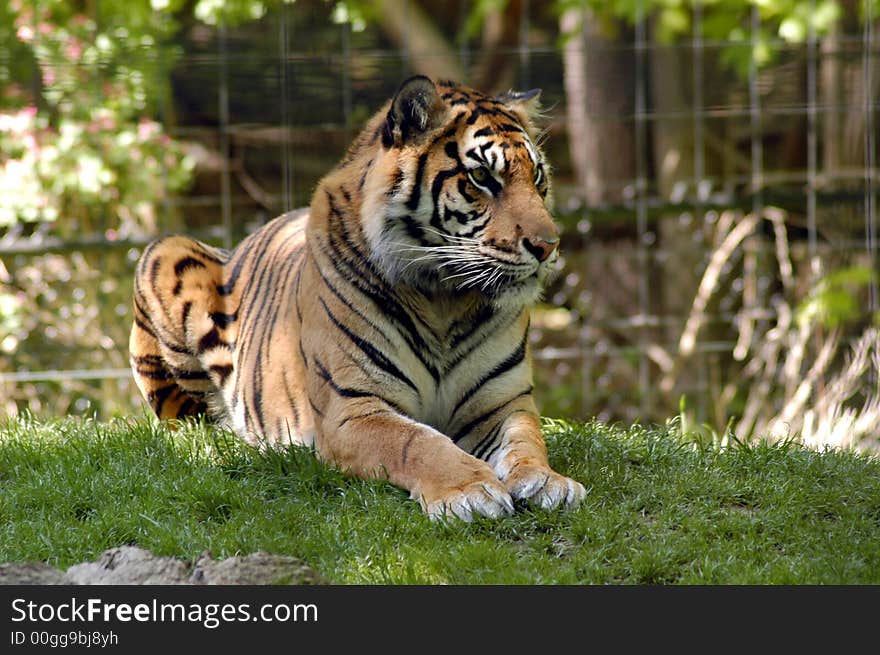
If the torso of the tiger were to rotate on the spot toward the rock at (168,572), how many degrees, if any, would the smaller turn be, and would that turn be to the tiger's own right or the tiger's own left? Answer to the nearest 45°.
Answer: approximately 90° to the tiger's own right

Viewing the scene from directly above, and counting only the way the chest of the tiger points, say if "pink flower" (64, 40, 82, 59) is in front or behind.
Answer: behind

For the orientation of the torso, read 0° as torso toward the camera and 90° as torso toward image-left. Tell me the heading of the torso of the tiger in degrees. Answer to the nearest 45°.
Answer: approximately 315°

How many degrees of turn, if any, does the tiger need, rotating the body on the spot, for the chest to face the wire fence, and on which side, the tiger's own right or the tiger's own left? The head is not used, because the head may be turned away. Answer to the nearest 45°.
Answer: approximately 135° to the tiger's own left

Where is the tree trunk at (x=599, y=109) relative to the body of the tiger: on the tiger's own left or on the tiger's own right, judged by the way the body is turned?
on the tiger's own left

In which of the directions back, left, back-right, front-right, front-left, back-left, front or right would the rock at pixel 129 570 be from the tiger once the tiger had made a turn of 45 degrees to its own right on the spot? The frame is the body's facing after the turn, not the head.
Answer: front-right
